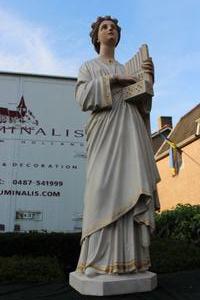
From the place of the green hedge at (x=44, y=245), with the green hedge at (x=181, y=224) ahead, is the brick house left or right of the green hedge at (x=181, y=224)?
left
